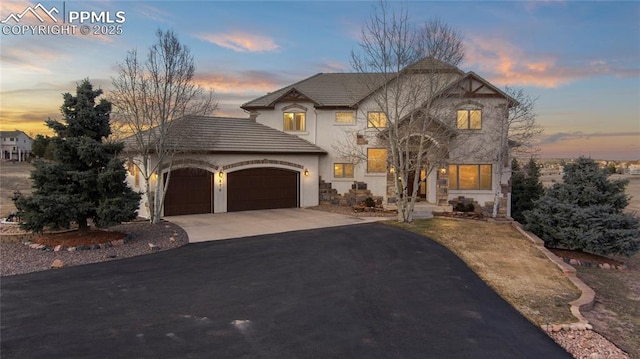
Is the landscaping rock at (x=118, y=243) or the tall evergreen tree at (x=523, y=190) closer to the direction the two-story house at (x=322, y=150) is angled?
the landscaping rock

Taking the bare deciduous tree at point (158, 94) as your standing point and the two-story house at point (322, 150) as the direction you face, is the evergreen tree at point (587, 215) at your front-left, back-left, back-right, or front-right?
front-right

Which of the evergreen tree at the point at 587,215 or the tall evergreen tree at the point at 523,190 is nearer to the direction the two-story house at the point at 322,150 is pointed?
the evergreen tree at the point at 587,215

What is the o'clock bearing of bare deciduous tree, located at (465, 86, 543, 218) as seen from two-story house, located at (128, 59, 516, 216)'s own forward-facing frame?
The bare deciduous tree is roughly at 9 o'clock from the two-story house.

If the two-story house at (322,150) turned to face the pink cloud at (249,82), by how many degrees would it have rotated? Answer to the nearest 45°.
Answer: approximately 135° to its right

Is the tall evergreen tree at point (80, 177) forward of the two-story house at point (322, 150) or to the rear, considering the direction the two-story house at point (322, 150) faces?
forward

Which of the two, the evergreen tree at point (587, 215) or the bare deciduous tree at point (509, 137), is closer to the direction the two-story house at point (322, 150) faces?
the evergreen tree

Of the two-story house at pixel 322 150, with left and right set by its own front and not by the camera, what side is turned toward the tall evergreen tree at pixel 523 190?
left

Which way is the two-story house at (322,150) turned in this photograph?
toward the camera

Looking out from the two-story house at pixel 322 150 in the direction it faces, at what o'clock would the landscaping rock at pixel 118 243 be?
The landscaping rock is roughly at 1 o'clock from the two-story house.
